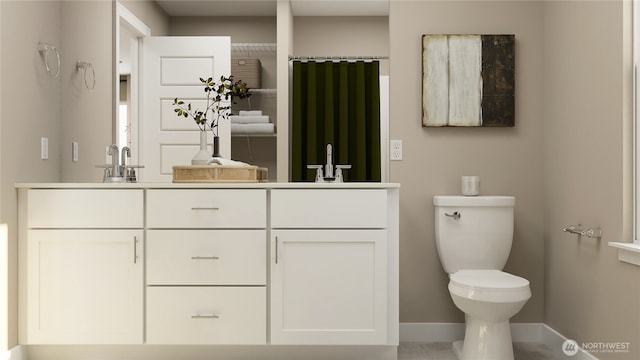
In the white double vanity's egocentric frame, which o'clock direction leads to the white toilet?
The white toilet is roughly at 9 o'clock from the white double vanity.

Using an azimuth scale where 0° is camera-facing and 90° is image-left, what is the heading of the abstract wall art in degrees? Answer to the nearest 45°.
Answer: approximately 0°

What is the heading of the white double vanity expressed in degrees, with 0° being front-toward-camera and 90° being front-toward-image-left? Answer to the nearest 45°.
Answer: approximately 0°

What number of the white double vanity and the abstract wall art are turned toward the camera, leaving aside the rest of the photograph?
2

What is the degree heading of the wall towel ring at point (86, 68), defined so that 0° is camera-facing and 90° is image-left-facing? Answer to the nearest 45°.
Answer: approximately 315°

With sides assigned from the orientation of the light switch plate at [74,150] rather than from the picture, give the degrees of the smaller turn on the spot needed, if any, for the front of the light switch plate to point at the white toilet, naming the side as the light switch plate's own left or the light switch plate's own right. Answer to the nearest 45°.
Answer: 0° — it already faces it
